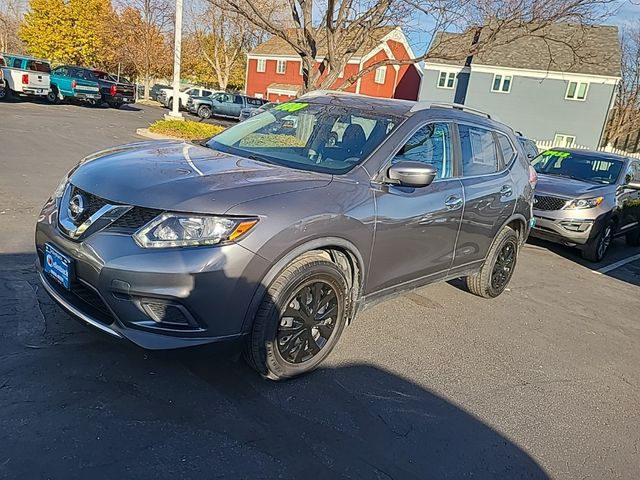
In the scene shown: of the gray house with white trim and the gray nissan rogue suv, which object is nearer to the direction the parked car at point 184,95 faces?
the gray nissan rogue suv

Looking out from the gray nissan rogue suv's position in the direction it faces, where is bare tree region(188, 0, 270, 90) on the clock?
The bare tree is roughly at 4 o'clock from the gray nissan rogue suv.

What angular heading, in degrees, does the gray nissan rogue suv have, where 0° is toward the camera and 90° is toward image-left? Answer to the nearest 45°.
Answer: approximately 45°

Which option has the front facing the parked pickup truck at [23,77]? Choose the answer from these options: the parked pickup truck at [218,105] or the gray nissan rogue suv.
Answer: the parked pickup truck at [218,105]

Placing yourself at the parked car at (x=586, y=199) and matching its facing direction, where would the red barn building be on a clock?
The red barn building is roughly at 3 o'clock from the parked car.

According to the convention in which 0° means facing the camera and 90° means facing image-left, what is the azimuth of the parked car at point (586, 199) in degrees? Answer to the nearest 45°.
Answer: approximately 45°

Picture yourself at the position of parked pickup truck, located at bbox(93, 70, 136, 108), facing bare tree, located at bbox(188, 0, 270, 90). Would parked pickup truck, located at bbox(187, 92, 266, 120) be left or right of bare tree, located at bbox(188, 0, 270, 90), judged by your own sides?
right

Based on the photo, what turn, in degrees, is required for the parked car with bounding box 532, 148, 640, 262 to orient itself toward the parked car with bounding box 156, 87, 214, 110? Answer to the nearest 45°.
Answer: approximately 90° to its right
